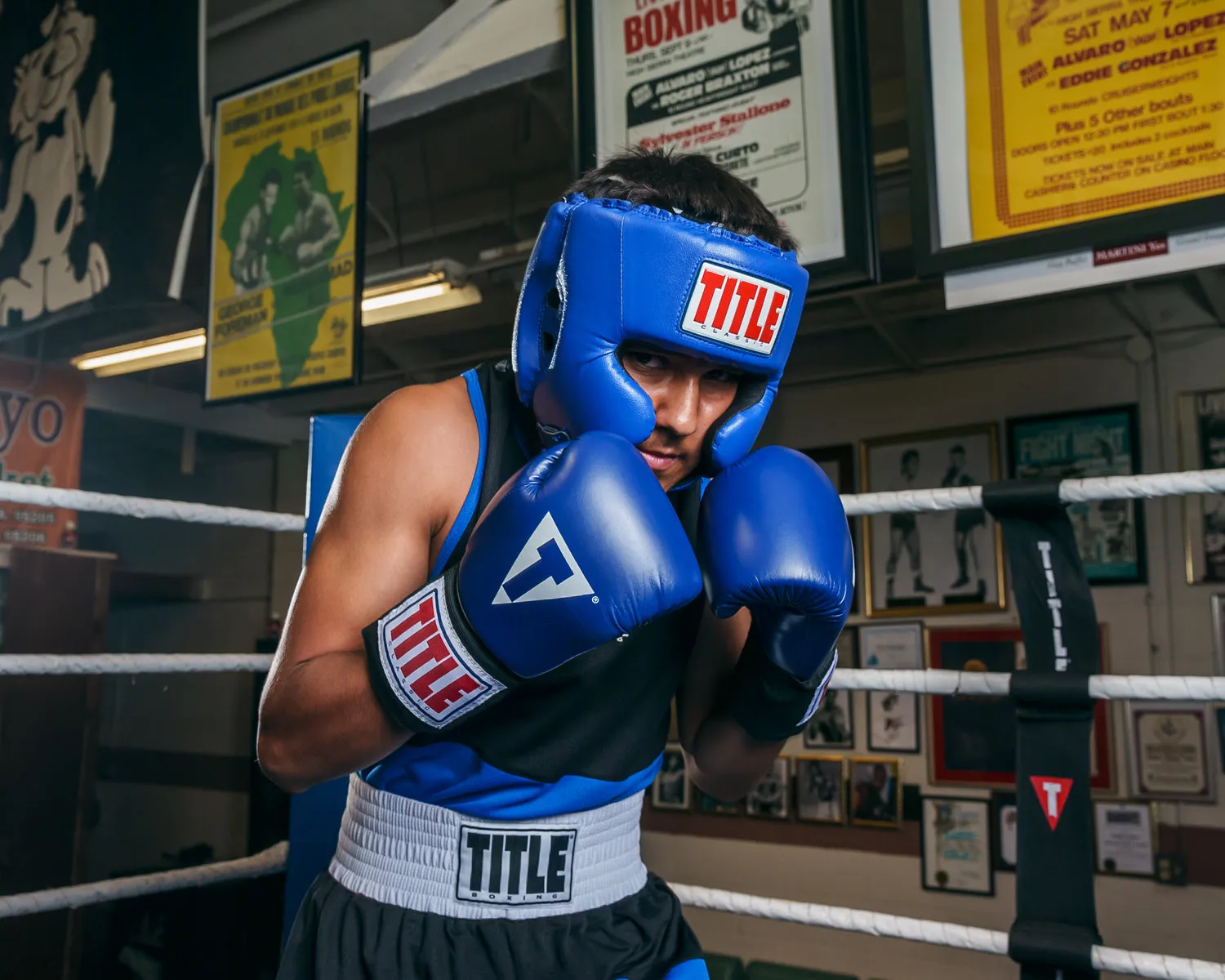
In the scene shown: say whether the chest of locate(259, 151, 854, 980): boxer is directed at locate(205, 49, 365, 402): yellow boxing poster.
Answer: no

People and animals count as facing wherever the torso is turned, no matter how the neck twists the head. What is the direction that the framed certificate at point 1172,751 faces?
toward the camera

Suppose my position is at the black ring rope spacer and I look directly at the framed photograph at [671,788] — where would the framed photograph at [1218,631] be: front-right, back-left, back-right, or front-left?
front-right

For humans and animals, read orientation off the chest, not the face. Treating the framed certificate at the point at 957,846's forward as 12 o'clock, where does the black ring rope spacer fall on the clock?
The black ring rope spacer is roughly at 12 o'clock from the framed certificate.

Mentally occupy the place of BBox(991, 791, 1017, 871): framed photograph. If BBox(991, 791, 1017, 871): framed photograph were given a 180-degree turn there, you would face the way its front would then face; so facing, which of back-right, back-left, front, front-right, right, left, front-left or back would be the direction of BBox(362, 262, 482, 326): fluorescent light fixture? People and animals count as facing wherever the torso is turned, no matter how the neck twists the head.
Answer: back-left

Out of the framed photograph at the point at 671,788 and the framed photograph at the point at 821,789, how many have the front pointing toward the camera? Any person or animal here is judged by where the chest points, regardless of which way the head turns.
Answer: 2

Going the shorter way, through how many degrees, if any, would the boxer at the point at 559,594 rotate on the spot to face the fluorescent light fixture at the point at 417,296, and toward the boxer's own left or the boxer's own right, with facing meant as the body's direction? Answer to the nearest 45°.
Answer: approximately 135° to the boxer's own left

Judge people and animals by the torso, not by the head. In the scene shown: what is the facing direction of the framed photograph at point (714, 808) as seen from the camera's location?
facing the viewer

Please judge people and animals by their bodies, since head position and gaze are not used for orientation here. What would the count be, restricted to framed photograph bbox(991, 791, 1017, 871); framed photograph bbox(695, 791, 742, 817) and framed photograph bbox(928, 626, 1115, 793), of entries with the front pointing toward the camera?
3

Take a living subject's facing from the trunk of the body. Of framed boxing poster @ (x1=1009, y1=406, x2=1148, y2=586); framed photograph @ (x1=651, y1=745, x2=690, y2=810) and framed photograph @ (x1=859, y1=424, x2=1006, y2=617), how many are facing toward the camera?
3

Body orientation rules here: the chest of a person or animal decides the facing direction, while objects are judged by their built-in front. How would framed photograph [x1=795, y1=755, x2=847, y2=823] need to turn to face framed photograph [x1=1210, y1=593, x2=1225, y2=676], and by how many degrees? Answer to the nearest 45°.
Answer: approximately 45° to its left

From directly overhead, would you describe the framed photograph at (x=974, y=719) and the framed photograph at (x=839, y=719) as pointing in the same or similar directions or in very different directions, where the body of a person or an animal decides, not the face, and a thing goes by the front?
same or similar directions

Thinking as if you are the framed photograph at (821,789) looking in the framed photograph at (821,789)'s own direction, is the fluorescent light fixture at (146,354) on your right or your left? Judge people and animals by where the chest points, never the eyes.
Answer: on your right

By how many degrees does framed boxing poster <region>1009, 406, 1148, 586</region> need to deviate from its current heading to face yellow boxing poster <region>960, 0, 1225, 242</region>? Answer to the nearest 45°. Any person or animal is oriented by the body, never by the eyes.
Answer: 0° — it already faces it

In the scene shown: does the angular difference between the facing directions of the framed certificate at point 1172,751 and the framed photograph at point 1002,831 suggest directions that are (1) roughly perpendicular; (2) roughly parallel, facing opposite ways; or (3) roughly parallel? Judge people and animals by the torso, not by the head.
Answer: roughly parallel

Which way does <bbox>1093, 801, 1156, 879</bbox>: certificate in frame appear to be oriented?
toward the camera

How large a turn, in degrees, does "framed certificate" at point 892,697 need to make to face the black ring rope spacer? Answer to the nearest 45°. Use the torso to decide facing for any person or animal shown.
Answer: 0° — it already faces it
